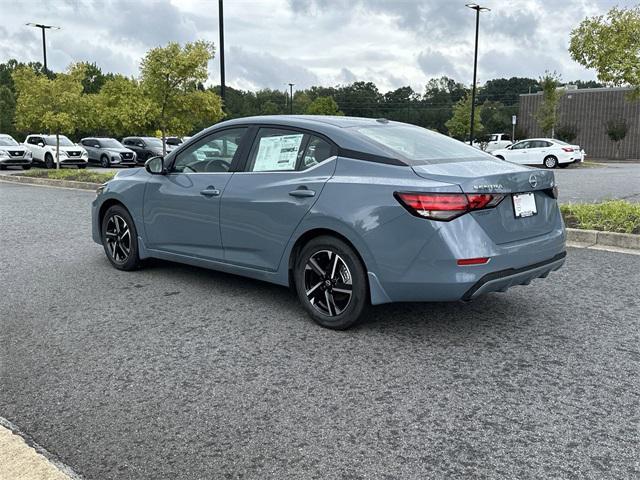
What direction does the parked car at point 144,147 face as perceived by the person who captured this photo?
facing the viewer and to the right of the viewer

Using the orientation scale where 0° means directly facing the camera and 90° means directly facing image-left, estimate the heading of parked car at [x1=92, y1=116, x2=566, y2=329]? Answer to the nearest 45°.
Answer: approximately 135°

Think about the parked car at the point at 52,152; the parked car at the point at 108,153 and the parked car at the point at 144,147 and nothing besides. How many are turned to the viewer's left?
0

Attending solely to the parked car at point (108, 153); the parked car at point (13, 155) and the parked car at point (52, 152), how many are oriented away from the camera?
0

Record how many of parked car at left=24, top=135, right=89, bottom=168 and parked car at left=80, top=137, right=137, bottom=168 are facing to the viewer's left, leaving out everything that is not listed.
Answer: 0

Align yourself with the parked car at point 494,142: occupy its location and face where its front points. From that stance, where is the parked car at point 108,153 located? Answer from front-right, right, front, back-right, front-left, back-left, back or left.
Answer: front

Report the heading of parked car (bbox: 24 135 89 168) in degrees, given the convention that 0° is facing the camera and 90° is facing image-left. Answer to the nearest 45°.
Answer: approximately 315°

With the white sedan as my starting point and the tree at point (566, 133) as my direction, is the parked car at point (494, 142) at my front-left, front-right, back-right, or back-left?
front-left

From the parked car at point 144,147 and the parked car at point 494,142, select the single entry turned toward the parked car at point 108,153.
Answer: the parked car at point 494,142

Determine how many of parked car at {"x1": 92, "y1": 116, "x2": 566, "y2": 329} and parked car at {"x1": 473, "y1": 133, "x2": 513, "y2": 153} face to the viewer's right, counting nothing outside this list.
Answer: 0

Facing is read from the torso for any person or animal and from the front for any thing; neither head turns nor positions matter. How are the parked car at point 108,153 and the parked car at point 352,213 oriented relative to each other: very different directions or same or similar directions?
very different directions
